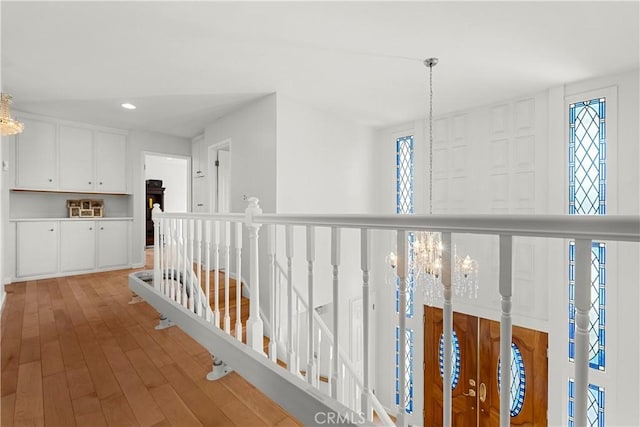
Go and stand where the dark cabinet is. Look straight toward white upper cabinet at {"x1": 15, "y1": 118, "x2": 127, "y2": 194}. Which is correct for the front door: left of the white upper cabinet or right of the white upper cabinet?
left

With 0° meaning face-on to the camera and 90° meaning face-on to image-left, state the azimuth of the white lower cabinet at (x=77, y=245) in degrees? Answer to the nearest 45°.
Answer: approximately 0°

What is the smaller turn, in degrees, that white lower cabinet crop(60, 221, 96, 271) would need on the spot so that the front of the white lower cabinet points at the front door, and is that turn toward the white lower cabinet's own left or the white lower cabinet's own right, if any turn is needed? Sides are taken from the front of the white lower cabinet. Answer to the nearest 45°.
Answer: approximately 45° to the white lower cabinet's own left

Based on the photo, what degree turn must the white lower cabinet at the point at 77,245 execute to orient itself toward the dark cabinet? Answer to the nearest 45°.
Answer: approximately 135° to its left

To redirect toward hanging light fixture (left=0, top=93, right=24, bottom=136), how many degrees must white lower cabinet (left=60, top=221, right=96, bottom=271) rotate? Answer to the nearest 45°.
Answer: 0° — it already faces it
